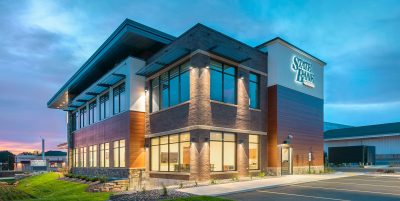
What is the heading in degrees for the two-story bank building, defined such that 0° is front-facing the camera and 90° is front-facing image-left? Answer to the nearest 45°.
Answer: approximately 315°
